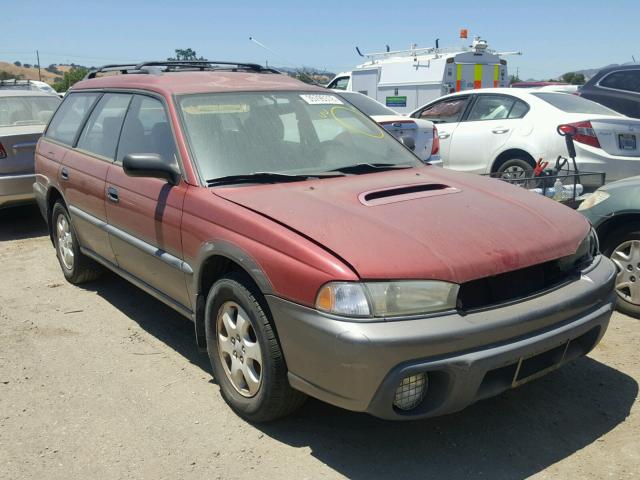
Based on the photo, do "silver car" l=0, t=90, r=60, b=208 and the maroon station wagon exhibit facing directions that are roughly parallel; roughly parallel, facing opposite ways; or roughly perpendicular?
roughly parallel, facing opposite ways

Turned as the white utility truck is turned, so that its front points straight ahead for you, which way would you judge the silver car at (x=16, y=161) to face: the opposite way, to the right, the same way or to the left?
the same way

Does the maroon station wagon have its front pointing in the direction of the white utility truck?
no

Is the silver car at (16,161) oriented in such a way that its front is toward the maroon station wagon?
no

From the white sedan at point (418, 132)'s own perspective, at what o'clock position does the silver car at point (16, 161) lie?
The silver car is roughly at 10 o'clock from the white sedan.

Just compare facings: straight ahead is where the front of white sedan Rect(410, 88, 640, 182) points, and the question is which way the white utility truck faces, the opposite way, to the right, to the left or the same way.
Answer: the same way

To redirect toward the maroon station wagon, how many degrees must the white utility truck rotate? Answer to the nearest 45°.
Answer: approximately 135° to its left

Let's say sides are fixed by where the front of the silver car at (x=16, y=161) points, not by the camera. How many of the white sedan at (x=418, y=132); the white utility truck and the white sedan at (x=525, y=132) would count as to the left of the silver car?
0

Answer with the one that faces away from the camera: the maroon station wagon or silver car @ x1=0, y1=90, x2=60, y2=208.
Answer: the silver car

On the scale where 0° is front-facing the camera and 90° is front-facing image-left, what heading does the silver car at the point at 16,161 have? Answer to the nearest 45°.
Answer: approximately 180°

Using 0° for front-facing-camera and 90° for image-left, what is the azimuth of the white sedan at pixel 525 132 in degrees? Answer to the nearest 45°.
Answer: approximately 135°

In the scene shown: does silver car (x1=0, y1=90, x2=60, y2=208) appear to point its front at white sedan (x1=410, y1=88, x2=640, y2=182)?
no

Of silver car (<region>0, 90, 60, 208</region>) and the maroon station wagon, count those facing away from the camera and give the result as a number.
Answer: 1

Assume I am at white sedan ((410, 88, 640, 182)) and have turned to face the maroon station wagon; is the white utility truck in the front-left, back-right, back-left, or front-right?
back-right

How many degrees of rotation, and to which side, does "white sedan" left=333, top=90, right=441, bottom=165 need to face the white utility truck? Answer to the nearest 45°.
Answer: approximately 45° to its right

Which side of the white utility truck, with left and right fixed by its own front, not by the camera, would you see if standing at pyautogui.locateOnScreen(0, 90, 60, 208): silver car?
left

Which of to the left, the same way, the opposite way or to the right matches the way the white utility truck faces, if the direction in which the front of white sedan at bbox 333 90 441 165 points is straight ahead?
the same way

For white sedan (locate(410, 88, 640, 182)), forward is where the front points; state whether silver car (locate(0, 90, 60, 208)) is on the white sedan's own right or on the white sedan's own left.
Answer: on the white sedan's own left

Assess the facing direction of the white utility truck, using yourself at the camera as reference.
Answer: facing away from the viewer and to the left of the viewer

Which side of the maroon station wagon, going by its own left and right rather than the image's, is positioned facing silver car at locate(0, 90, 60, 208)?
back

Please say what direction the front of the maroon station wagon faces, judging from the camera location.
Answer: facing the viewer and to the right of the viewer
